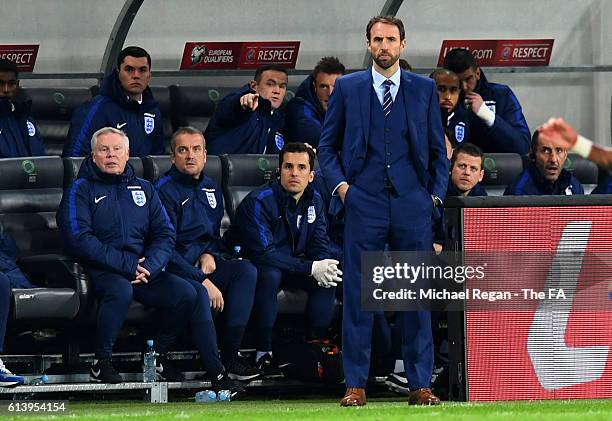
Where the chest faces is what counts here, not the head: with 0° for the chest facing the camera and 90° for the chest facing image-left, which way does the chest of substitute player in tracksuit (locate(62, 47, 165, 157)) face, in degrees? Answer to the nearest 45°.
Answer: approximately 315°

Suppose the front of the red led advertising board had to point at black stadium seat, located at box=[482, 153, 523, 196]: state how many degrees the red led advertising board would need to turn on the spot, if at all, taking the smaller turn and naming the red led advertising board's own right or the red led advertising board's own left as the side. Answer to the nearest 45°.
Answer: approximately 180°

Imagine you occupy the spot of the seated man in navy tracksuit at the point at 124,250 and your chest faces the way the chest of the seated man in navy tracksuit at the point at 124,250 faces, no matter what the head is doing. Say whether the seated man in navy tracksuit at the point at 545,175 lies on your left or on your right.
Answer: on your left
